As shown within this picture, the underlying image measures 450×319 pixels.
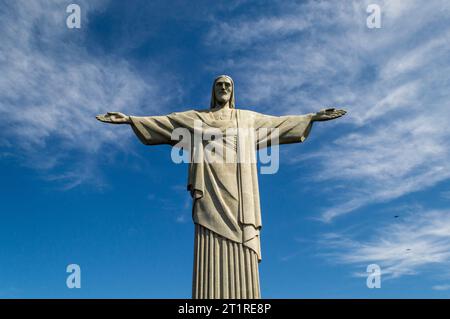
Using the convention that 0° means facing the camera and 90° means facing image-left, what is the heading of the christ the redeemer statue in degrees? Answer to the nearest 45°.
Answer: approximately 0°
